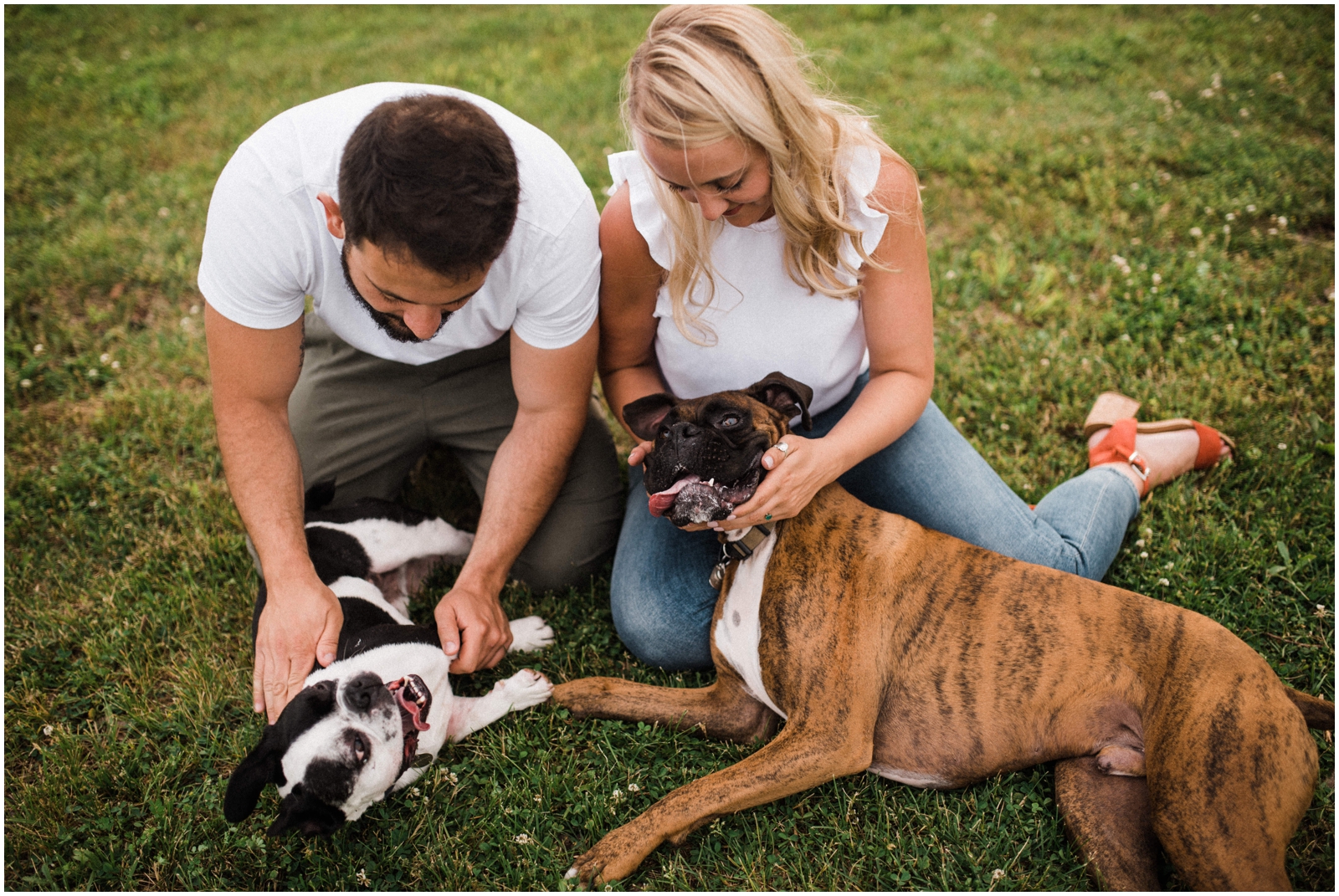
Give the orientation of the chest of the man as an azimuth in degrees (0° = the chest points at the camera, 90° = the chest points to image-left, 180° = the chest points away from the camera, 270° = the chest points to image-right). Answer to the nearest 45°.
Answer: approximately 0°

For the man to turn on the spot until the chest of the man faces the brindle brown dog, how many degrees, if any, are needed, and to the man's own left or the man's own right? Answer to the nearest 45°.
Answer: approximately 45° to the man's own left

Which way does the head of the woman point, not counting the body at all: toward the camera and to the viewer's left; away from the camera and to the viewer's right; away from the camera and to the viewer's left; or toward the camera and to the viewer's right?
toward the camera and to the viewer's left

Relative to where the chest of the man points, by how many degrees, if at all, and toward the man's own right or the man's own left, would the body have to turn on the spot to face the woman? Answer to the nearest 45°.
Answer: approximately 90° to the man's own left
